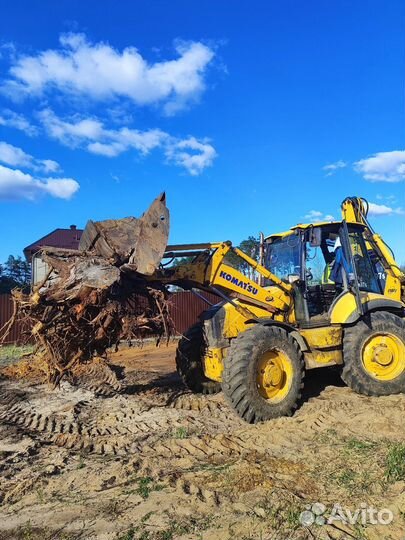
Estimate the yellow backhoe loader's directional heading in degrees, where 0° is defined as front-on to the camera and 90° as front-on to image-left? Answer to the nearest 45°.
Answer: approximately 45°
